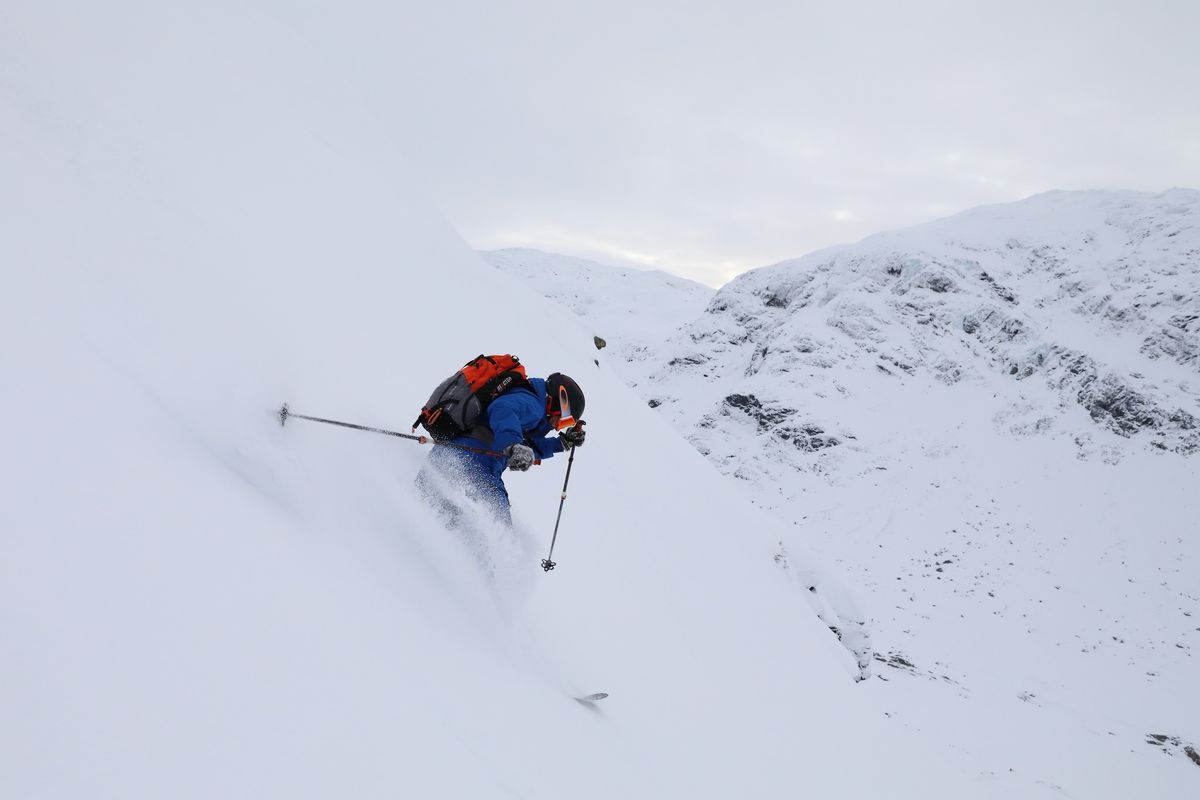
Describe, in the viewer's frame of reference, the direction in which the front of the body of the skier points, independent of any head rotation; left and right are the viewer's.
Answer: facing to the right of the viewer

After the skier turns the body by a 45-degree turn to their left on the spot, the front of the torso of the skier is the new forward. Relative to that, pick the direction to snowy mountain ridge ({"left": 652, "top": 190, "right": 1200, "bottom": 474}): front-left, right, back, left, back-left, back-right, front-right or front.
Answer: front

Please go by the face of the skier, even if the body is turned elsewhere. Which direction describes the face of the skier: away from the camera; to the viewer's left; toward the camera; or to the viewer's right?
to the viewer's right
